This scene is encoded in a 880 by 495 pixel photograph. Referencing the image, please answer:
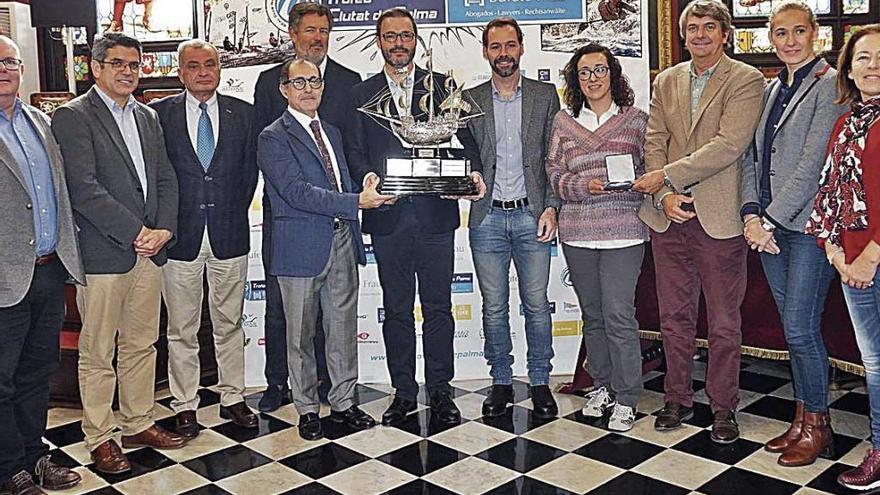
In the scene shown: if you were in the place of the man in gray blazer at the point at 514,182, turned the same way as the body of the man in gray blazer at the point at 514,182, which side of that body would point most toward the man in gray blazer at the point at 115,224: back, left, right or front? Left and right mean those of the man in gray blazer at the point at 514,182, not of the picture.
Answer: right

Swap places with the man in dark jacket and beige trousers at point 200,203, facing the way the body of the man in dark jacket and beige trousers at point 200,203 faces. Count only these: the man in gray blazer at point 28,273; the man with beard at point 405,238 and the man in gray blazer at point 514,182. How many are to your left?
2

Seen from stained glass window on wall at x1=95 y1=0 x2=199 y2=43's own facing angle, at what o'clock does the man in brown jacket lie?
The man in brown jacket is roughly at 11 o'clock from the stained glass window on wall.

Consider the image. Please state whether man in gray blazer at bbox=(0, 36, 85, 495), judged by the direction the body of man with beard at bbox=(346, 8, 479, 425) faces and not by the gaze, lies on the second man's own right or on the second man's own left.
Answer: on the second man's own right

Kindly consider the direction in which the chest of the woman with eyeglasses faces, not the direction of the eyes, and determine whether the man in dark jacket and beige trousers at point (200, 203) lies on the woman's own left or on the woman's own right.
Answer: on the woman's own right

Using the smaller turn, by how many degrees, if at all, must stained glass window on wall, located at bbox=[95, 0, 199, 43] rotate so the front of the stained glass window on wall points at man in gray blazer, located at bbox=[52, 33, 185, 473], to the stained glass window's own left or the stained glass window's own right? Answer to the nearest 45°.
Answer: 0° — it already faces them

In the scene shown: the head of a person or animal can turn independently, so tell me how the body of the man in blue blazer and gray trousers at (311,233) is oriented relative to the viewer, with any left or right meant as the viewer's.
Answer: facing the viewer and to the right of the viewer

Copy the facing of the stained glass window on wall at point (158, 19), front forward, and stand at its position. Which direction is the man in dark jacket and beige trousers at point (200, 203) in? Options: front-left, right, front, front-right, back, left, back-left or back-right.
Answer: front

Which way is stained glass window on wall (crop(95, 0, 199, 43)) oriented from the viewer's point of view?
toward the camera

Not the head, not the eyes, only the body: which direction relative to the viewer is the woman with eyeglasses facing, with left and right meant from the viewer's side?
facing the viewer
